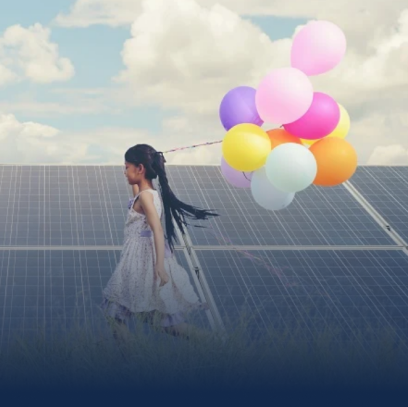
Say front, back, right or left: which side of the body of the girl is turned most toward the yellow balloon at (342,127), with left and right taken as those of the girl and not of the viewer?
back

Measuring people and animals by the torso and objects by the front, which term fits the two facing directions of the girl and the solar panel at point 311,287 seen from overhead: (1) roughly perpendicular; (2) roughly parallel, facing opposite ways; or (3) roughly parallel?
roughly perpendicular

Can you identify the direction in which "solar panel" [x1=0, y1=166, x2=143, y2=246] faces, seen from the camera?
facing the viewer

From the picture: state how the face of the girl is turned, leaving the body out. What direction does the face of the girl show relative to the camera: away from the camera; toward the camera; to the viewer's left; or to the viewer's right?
to the viewer's left

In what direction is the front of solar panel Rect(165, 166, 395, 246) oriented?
toward the camera

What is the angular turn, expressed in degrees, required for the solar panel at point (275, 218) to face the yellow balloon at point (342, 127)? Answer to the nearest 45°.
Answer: approximately 45° to its left

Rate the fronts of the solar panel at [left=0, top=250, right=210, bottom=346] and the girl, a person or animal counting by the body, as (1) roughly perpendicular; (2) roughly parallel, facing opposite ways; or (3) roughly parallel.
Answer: roughly perpendicular

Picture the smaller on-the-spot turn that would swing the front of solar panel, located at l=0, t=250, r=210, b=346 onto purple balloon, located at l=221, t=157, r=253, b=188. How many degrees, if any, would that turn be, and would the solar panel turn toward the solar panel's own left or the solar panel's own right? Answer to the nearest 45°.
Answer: approximately 45° to the solar panel's own left

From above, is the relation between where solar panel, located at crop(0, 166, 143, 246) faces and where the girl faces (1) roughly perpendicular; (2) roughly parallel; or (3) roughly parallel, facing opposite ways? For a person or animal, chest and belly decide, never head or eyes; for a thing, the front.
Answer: roughly perpendicular

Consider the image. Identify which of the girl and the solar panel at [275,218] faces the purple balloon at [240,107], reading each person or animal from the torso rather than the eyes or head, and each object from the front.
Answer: the solar panel

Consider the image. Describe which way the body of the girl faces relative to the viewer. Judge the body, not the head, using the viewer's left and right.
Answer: facing to the left of the viewer

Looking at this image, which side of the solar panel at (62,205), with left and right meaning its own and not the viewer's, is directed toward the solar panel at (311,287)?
left

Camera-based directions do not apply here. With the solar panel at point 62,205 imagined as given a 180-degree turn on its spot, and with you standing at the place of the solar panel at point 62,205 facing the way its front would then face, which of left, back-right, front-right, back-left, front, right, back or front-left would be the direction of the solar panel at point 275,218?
right

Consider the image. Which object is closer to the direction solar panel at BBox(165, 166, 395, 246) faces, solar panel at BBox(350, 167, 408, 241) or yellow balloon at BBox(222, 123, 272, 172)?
the yellow balloon
